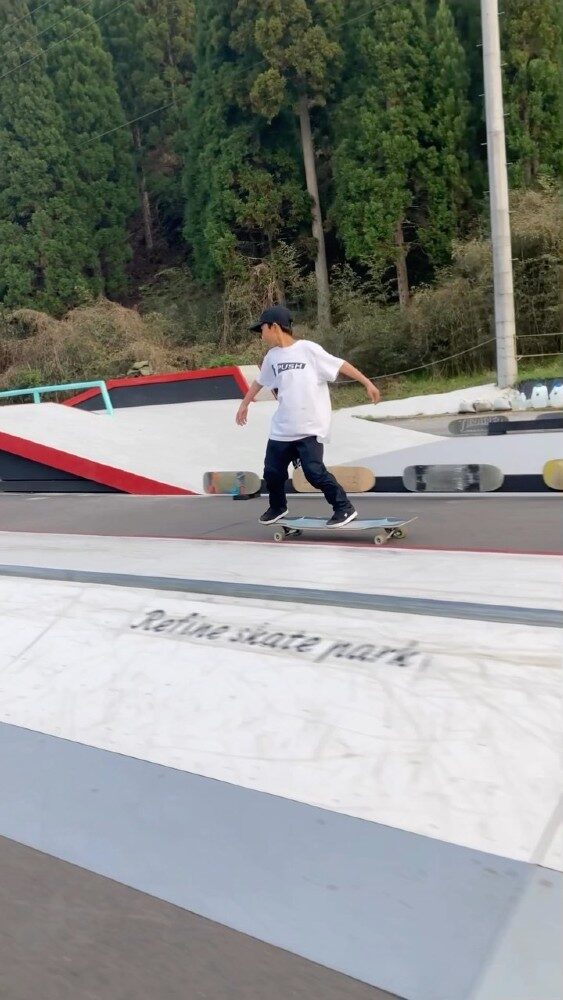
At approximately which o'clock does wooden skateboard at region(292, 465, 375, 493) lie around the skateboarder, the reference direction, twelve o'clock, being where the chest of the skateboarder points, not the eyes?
The wooden skateboard is roughly at 5 o'clock from the skateboarder.

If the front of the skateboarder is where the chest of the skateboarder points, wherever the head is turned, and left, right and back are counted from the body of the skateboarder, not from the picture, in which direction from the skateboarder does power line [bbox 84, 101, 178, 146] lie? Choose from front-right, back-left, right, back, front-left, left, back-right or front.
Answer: back-right

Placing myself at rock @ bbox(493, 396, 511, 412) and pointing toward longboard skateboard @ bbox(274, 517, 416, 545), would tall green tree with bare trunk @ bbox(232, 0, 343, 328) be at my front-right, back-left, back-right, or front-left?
back-right

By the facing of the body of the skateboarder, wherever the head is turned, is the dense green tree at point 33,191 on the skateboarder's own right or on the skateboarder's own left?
on the skateboarder's own right

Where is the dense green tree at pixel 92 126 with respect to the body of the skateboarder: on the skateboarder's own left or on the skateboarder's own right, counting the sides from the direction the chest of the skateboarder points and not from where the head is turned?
on the skateboarder's own right

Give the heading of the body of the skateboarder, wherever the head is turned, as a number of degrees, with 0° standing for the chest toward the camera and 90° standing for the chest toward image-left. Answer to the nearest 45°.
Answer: approximately 45°

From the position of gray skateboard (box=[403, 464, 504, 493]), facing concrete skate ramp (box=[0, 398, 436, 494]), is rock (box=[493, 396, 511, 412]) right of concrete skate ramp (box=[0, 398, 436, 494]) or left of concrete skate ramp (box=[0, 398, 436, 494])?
right
